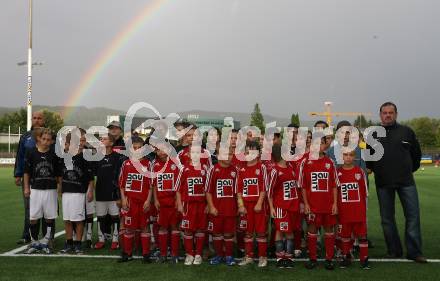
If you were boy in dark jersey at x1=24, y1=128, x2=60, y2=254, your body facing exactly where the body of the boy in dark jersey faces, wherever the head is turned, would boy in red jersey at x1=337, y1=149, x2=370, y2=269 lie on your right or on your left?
on your left

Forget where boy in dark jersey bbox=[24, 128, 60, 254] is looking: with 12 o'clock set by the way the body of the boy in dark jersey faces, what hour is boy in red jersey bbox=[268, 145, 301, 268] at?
The boy in red jersey is roughly at 10 o'clock from the boy in dark jersey.

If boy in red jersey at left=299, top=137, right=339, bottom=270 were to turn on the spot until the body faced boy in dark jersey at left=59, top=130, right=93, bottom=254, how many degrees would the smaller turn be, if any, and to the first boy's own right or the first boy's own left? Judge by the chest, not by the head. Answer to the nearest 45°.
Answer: approximately 90° to the first boy's own right

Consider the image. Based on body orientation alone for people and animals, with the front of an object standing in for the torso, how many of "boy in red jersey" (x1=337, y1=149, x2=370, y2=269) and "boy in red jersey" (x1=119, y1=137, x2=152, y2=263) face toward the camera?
2

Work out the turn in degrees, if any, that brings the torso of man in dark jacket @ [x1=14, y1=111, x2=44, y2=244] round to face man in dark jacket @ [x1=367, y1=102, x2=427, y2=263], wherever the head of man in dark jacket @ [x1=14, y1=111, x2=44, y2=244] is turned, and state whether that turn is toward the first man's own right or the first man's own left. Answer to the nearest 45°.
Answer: approximately 45° to the first man's own left

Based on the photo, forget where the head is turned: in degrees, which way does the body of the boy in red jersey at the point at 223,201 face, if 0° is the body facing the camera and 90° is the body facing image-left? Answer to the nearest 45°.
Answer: approximately 0°

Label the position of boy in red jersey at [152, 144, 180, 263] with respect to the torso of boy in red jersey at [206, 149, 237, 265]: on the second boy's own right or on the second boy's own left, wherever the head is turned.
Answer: on the second boy's own right

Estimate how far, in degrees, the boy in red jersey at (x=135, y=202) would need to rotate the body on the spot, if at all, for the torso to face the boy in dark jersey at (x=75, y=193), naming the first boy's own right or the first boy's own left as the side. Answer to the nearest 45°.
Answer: approximately 135° to the first boy's own right

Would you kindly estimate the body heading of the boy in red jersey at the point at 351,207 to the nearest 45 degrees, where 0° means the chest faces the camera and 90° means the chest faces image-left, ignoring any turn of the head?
approximately 0°

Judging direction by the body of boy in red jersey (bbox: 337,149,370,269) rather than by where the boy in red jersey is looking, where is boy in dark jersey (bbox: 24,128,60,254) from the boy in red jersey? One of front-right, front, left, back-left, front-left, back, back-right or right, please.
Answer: right

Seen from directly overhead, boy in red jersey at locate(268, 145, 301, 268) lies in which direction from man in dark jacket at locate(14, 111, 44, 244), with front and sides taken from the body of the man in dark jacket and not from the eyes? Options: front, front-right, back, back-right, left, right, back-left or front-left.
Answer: front-left
